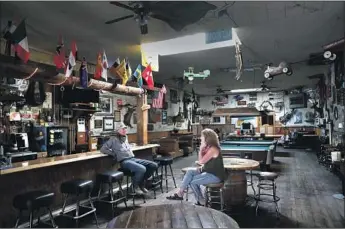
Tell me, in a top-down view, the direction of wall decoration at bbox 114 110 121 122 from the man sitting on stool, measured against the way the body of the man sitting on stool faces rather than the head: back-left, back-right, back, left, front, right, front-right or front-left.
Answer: back-left

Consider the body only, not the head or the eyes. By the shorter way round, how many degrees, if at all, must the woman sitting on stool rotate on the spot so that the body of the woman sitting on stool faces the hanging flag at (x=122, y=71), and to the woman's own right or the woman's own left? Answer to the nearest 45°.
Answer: approximately 45° to the woman's own right

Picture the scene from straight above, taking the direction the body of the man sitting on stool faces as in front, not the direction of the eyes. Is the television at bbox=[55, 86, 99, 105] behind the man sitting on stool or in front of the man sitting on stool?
behind

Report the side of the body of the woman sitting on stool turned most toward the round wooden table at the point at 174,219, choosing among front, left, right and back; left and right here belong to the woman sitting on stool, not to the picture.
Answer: left

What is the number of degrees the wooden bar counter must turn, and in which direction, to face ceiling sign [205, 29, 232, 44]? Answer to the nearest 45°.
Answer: approximately 45° to its left

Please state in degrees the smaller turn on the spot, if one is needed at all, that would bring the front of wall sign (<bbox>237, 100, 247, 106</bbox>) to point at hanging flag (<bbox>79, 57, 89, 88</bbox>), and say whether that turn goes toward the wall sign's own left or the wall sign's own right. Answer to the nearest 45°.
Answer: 0° — it already faces it

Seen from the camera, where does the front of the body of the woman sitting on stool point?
to the viewer's left

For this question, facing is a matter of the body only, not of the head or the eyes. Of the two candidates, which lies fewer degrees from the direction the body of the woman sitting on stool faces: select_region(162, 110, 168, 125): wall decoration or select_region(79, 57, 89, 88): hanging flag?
the hanging flag

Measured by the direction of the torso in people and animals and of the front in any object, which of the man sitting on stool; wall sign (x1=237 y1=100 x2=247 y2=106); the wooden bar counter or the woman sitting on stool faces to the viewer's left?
the woman sitting on stool

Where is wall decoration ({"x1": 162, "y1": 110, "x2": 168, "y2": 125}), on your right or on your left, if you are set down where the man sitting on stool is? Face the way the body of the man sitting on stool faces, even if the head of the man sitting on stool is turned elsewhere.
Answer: on your left
